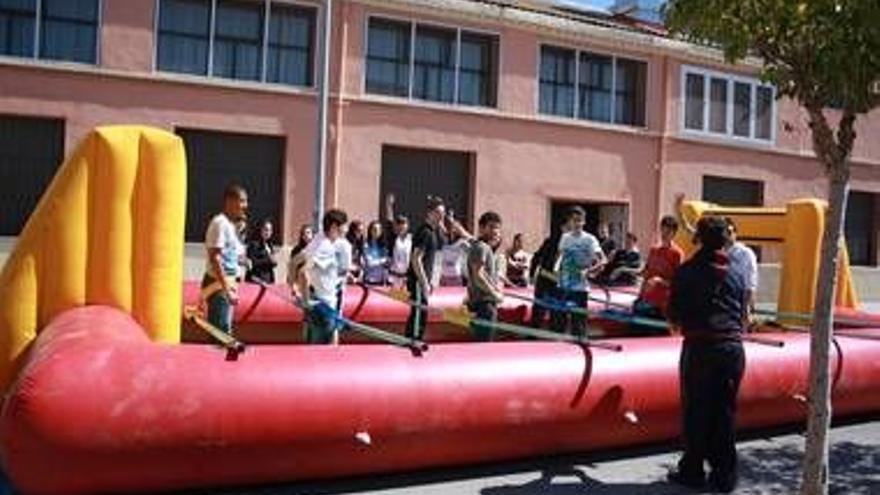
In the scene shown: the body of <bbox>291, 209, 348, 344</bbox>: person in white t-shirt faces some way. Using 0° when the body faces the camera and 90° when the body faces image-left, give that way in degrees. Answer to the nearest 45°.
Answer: approximately 315°

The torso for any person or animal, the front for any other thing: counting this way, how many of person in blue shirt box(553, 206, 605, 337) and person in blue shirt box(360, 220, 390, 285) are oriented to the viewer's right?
0

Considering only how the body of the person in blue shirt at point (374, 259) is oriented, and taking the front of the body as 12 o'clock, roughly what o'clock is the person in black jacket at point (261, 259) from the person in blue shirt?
The person in black jacket is roughly at 3 o'clock from the person in blue shirt.

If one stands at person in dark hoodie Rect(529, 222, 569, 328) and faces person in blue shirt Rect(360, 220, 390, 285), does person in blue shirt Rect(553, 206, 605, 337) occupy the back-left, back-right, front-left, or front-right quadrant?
back-left

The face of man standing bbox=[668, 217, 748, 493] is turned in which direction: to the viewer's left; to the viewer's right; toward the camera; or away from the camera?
away from the camera

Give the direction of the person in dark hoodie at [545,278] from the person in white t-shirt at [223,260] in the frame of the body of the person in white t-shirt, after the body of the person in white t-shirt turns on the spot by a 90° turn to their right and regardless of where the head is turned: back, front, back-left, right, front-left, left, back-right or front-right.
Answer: back-left

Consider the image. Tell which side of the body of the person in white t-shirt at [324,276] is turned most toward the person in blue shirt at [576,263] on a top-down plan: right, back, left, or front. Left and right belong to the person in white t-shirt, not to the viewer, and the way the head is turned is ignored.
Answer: left

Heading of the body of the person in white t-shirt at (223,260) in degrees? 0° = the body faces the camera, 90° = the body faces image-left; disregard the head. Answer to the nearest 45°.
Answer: approximately 270°

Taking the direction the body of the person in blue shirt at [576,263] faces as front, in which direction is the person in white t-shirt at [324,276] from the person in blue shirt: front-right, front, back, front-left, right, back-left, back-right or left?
front-right
